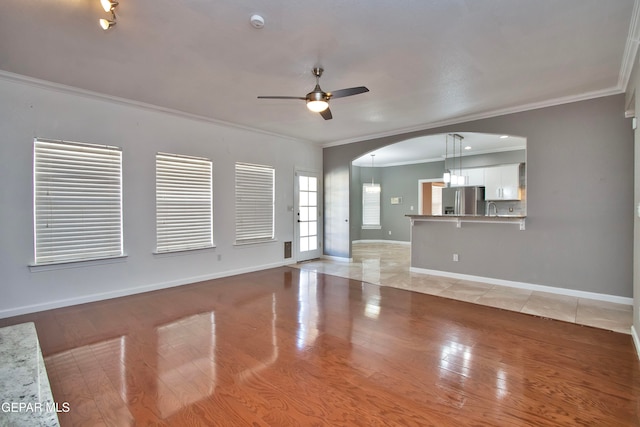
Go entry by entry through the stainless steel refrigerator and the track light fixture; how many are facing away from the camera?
0

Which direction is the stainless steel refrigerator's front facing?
toward the camera

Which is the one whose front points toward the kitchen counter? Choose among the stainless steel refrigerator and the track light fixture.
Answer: the stainless steel refrigerator

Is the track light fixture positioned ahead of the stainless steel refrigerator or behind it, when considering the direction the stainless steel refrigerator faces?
ahead

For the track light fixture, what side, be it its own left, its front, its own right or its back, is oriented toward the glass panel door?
back

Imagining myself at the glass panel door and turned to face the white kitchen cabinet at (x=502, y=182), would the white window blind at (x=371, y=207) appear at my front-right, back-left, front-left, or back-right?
front-left

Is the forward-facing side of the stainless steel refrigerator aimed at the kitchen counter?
yes

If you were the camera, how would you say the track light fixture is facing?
facing the viewer and to the left of the viewer
